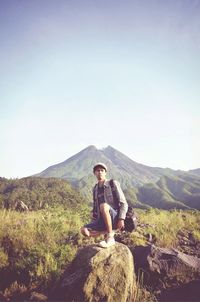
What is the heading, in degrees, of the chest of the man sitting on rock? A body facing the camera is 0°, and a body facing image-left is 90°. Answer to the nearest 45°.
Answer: approximately 45°

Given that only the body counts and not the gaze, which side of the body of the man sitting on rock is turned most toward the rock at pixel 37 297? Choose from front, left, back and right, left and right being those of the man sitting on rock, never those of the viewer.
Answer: front
